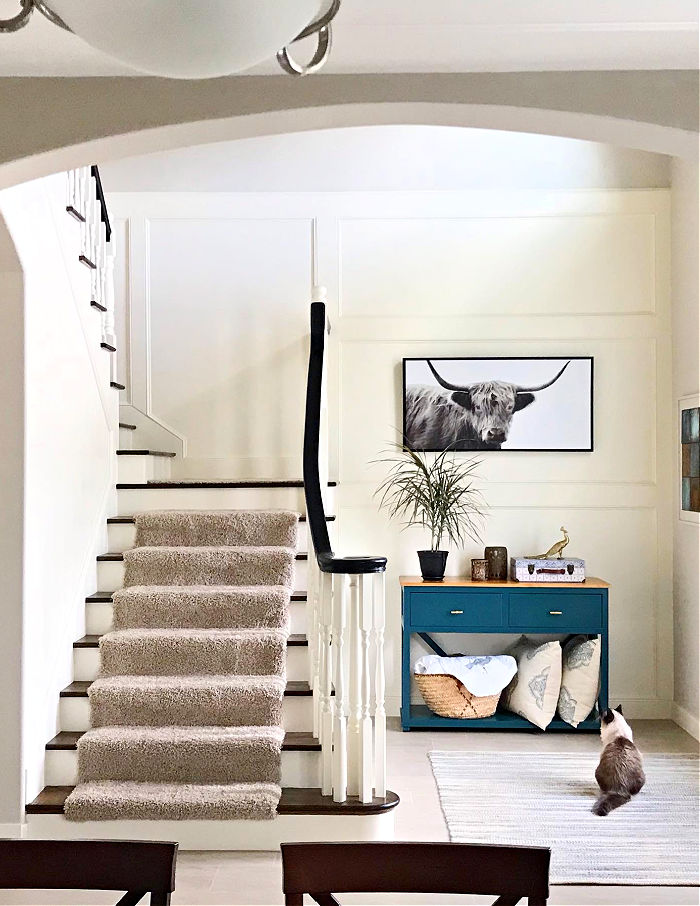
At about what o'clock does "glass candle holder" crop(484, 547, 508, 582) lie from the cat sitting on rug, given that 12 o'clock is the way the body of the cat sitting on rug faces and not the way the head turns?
The glass candle holder is roughly at 11 o'clock from the cat sitting on rug.

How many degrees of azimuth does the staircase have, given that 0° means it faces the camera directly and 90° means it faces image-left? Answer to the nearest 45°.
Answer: approximately 0°

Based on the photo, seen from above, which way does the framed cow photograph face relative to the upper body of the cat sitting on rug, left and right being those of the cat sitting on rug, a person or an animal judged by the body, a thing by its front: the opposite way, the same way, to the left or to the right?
the opposite way

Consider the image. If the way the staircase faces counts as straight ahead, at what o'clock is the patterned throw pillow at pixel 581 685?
The patterned throw pillow is roughly at 8 o'clock from the staircase.

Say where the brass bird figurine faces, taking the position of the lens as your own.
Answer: facing to the right of the viewer

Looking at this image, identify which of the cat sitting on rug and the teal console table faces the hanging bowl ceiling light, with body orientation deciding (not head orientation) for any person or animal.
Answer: the teal console table

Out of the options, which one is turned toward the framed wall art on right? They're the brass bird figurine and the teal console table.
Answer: the brass bird figurine

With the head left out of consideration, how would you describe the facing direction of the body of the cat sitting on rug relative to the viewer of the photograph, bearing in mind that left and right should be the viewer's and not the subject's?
facing away from the viewer

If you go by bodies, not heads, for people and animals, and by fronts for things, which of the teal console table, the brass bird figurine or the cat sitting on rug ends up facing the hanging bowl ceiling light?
the teal console table

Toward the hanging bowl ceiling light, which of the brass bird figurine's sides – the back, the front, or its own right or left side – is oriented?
right

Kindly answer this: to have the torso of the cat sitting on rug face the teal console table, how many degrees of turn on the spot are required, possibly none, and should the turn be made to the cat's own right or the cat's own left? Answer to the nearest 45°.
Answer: approximately 45° to the cat's own left

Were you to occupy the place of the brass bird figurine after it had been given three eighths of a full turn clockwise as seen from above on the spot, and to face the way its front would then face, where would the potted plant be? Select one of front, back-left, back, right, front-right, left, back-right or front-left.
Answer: front-right
